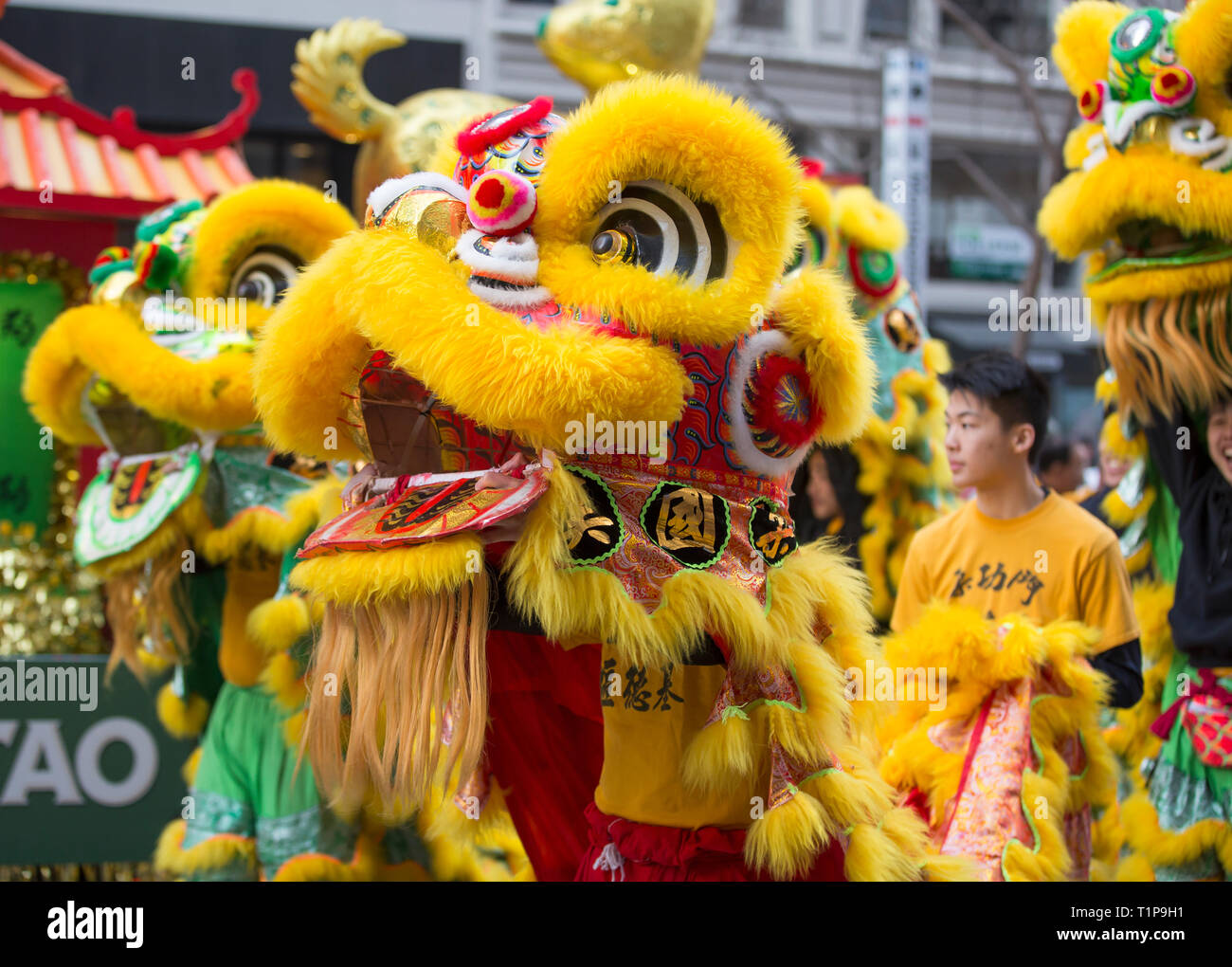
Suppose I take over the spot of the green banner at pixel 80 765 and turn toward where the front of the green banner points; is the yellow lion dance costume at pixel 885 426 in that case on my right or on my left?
on my left

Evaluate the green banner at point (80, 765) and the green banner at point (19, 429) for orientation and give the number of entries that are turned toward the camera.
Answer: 2

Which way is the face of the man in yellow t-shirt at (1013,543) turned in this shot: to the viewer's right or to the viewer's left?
to the viewer's left

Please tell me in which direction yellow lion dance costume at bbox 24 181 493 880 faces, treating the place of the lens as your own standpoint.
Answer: facing the viewer and to the left of the viewer

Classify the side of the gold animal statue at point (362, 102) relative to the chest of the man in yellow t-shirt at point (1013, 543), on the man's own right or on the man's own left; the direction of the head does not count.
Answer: on the man's own right

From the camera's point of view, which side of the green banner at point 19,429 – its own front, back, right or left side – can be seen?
front

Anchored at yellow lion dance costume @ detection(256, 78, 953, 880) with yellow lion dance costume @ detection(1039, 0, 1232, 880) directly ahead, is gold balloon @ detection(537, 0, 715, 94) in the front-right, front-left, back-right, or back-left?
front-left

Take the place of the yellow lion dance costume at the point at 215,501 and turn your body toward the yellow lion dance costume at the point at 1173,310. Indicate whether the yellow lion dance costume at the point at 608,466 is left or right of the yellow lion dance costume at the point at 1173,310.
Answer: right

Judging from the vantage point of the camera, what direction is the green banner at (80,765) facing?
facing the viewer

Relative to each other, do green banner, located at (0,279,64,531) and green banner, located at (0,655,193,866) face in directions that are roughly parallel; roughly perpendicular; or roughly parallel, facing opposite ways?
roughly parallel
